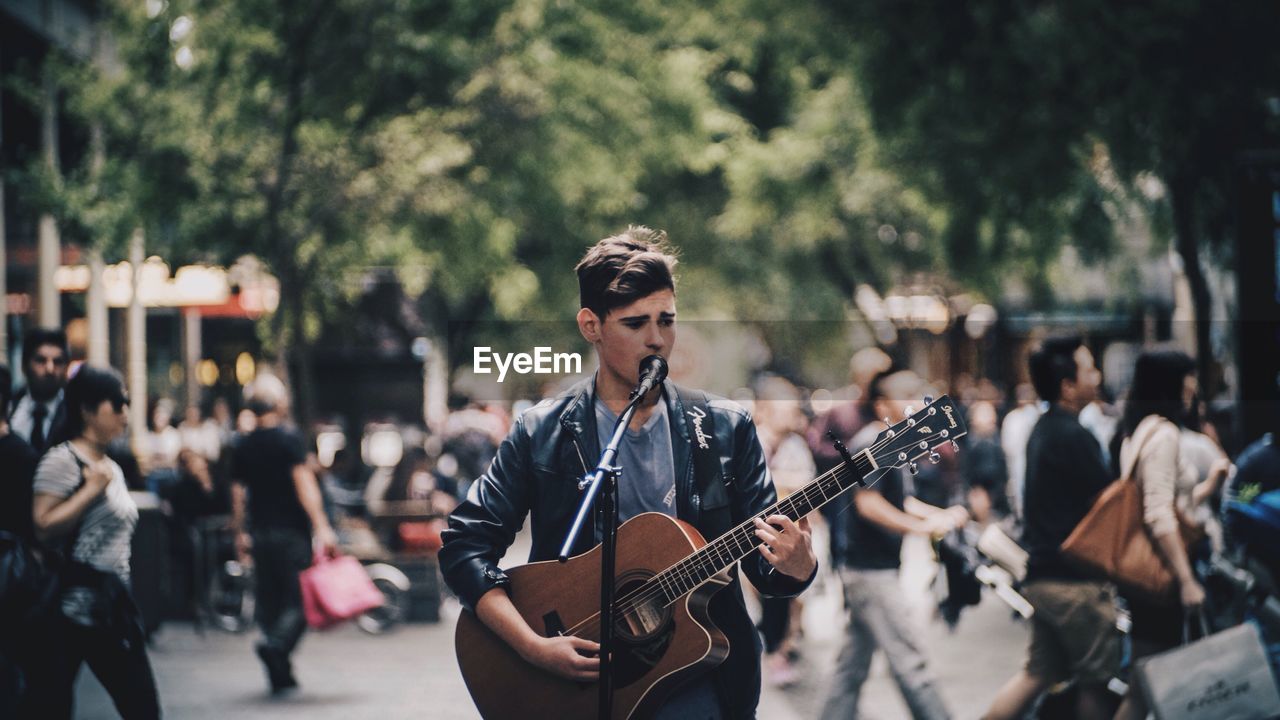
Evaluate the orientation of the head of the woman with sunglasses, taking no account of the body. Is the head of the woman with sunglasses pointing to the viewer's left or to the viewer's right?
to the viewer's right

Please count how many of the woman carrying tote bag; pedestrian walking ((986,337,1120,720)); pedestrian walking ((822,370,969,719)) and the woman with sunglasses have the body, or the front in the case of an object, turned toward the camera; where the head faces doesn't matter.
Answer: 0

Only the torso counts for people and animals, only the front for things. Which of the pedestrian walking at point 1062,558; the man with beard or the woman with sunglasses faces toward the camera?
the man with beard

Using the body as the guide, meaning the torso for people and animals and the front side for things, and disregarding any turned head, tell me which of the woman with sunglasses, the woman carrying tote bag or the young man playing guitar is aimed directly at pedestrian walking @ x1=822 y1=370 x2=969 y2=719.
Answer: the woman with sunglasses

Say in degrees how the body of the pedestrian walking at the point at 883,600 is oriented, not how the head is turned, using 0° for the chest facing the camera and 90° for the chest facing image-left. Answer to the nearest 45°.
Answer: approximately 270°

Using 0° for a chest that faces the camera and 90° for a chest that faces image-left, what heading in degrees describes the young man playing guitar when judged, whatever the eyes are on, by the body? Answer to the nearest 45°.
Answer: approximately 0°

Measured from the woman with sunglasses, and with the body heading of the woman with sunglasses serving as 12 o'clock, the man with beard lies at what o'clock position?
The man with beard is roughly at 9 o'clock from the woman with sunglasses.

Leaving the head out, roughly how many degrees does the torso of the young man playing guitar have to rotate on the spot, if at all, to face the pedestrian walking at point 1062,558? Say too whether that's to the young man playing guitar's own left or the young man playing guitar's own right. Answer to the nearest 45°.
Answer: approximately 135° to the young man playing guitar's own left

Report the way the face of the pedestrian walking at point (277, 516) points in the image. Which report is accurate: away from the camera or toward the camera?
away from the camera

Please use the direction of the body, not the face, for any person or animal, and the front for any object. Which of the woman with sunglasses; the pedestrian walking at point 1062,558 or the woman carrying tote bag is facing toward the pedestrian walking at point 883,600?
the woman with sunglasses

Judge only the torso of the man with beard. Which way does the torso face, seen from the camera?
toward the camera

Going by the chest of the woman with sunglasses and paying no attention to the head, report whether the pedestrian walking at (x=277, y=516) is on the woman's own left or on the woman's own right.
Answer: on the woman's own left

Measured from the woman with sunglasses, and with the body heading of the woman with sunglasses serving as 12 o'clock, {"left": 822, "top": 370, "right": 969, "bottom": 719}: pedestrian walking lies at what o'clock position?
The pedestrian walking is roughly at 12 o'clock from the woman with sunglasses.

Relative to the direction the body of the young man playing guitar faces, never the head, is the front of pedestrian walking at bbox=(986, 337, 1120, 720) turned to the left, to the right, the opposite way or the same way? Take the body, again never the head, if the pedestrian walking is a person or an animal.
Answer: to the left

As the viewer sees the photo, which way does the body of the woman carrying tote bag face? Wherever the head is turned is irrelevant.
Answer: to the viewer's right

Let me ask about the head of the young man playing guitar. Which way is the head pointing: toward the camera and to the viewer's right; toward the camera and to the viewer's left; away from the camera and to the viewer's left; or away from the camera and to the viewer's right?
toward the camera and to the viewer's right

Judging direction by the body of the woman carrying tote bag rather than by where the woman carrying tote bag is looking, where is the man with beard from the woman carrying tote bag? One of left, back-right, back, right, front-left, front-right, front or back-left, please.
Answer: back
